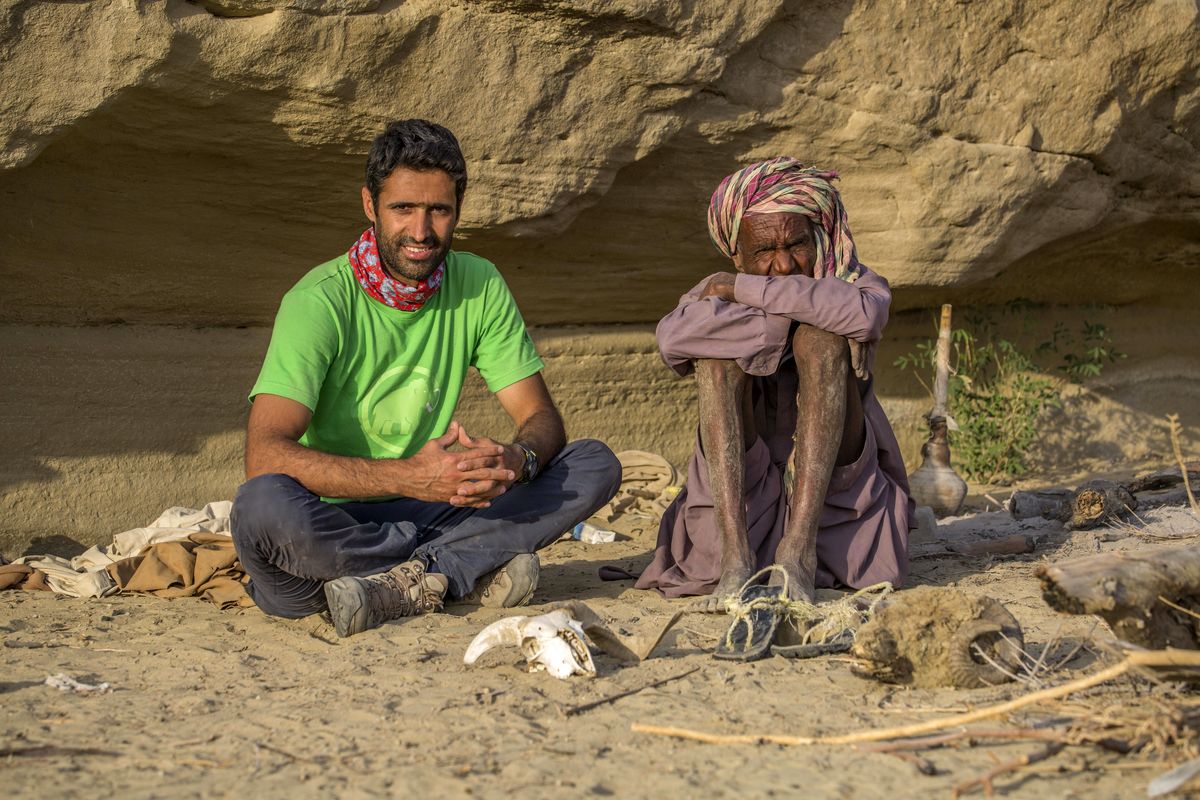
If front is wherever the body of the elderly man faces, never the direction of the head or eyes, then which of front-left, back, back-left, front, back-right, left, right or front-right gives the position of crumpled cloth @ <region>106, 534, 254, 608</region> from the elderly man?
right

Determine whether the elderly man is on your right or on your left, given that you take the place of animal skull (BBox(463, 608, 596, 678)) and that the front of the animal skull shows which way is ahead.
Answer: on your left

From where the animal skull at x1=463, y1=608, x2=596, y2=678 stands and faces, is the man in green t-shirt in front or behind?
behind

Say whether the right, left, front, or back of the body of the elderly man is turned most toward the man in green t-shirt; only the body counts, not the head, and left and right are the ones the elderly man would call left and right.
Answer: right

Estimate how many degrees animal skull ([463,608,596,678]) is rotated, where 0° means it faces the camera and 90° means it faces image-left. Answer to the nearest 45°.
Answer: approximately 315°

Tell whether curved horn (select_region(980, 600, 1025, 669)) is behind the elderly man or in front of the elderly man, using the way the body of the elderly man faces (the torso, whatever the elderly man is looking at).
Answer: in front

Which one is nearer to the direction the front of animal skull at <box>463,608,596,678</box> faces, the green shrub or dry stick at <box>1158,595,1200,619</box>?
the dry stick

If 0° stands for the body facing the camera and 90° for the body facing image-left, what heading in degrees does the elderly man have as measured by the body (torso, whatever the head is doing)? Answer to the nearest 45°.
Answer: approximately 0°

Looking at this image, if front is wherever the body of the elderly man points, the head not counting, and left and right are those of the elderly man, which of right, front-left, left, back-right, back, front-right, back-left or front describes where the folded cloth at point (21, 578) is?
right

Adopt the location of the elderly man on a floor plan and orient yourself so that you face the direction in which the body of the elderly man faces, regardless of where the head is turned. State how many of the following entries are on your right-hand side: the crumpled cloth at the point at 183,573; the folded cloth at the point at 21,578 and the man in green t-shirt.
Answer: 3

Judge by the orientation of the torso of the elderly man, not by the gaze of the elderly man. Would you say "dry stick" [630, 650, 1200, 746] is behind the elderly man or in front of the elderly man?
in front
